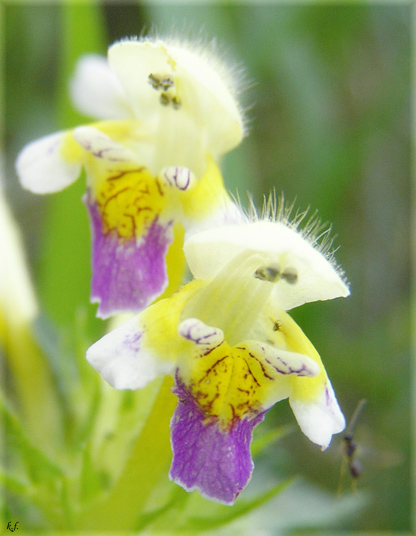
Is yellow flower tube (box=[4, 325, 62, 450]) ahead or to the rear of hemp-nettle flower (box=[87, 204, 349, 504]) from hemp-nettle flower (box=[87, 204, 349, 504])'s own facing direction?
to the rear

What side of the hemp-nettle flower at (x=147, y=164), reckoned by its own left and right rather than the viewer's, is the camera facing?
front

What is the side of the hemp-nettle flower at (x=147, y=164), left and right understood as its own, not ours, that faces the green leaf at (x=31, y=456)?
right

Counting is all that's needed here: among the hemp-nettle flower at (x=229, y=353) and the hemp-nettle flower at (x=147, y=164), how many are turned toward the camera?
2

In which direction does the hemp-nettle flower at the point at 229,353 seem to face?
toward the camera
